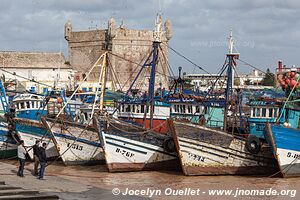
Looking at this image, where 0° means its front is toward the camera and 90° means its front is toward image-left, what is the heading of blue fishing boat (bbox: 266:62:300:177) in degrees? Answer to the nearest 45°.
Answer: approximately 45°

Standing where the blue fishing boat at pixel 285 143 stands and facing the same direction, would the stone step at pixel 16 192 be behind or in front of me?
in front

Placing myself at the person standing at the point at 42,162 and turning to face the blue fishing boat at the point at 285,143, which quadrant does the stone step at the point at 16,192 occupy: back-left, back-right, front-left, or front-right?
back-right

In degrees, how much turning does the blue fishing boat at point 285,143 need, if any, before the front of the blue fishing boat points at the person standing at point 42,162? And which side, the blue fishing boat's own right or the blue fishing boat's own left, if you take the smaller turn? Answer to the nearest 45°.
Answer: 0° — it already faces them

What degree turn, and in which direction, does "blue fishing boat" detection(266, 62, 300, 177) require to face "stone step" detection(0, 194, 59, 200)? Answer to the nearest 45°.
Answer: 0° — it already faces it
